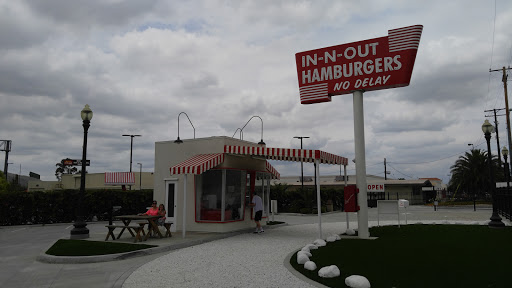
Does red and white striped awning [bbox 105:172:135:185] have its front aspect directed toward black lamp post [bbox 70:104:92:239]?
yes

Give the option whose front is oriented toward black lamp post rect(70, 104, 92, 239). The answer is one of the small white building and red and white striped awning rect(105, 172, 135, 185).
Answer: the red and white striped awning

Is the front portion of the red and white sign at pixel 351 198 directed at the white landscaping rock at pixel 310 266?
yes

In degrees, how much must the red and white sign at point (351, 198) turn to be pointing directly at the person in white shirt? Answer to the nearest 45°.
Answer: approximately 90° to its right

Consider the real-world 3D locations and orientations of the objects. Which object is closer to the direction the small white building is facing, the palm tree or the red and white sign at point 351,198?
the red and white sign

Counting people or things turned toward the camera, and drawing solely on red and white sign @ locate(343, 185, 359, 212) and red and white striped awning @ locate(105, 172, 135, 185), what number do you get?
2

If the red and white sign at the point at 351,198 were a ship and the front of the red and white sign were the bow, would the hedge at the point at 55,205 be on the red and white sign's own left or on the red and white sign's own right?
on the red and white sign's own right

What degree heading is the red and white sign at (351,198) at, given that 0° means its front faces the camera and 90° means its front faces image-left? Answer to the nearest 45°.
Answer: approximately 0°
